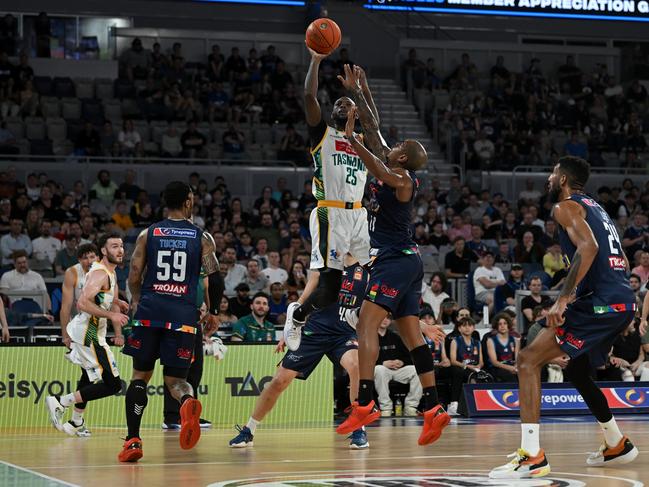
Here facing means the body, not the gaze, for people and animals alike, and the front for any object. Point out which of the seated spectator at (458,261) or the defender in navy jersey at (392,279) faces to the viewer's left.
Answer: the defender in navy jersey

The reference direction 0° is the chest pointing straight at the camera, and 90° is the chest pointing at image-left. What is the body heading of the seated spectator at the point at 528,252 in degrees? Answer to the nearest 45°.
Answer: approximately 0°

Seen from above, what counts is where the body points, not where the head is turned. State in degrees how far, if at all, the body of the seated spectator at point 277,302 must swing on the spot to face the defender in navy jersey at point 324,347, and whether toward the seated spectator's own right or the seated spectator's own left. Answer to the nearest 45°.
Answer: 0° — they already face them

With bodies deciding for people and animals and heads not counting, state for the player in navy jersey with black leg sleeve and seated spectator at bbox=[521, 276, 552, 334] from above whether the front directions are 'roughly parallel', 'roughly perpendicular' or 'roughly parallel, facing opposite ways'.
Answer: roughly perpendicular

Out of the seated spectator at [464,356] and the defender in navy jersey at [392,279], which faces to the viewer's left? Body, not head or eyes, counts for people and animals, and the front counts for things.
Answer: the defender in navy jersey

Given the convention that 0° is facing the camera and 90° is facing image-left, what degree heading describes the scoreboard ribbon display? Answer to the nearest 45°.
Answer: approximately 0°
